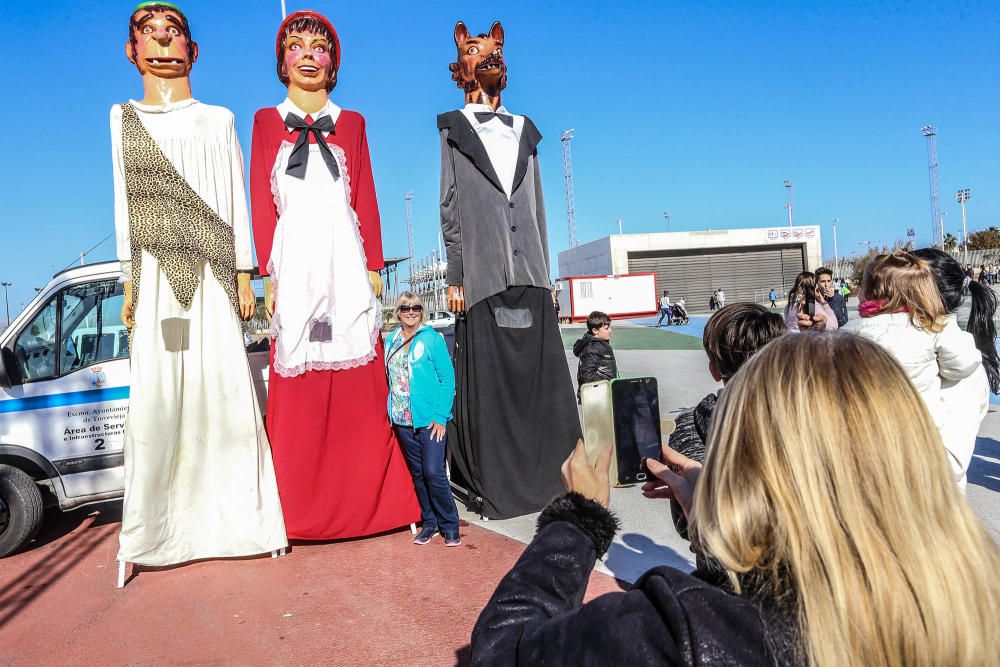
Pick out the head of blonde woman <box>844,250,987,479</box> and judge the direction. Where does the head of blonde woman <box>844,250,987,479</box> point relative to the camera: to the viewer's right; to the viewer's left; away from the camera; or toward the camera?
away from the camera

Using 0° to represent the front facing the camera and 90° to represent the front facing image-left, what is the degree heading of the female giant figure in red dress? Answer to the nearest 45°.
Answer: approximately 0°

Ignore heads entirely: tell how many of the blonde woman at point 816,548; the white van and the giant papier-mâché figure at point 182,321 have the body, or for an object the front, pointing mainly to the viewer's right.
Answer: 0

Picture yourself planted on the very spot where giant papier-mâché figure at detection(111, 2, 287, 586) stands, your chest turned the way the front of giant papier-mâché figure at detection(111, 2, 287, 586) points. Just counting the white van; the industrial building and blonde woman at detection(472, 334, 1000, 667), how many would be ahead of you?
1

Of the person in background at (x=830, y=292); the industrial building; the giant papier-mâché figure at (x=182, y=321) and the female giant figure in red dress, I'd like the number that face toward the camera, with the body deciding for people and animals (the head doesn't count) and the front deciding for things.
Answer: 4

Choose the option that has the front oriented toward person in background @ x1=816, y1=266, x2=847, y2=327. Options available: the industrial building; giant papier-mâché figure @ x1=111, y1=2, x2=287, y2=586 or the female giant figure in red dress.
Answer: the industrial building

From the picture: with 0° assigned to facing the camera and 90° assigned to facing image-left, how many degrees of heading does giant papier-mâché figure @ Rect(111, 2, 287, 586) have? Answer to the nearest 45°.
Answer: approximately 0°

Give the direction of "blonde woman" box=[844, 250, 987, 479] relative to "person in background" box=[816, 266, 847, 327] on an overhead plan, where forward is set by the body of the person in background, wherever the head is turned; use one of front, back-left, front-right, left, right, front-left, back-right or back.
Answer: front

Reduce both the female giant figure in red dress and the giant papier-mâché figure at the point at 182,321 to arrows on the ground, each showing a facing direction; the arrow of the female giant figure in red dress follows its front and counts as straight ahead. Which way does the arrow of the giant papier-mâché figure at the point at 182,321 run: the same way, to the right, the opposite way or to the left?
the same way

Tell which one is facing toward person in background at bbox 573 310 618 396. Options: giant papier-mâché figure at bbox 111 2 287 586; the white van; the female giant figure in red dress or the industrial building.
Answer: the industrial building

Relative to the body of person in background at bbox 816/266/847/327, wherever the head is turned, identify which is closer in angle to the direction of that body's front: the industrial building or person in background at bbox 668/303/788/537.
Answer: the person in background

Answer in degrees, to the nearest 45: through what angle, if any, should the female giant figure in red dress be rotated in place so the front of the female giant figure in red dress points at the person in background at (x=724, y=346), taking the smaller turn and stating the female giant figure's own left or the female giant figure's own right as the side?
approximately 45° to the female giant figure's own left

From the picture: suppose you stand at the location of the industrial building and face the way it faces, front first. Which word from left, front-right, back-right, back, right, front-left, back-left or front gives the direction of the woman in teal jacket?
front

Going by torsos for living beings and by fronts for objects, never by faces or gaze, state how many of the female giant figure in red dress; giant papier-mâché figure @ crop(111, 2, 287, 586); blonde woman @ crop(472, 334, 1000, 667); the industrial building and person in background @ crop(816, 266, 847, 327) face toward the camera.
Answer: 4
